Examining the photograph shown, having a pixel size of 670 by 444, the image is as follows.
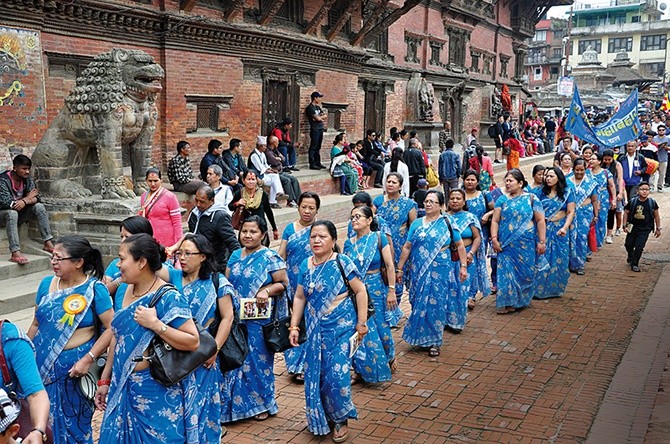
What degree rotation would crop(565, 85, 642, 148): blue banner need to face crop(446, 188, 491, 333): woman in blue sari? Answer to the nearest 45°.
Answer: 0° — it already faces them

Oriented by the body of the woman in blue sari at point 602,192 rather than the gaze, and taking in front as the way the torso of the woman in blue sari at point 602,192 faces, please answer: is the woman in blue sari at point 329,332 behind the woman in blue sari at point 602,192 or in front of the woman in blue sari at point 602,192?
in front

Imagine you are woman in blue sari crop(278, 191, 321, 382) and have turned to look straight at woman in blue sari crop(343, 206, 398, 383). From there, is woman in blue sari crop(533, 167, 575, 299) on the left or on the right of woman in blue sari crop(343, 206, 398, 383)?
left

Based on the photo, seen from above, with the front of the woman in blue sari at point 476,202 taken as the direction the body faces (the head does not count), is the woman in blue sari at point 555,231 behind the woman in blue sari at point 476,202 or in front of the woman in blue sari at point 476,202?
behind

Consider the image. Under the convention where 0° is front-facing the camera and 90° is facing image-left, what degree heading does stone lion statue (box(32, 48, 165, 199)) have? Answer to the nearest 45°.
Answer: approximately 315°

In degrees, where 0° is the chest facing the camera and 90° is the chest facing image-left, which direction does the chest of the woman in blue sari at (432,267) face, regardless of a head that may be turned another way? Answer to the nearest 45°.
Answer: approximately 45°

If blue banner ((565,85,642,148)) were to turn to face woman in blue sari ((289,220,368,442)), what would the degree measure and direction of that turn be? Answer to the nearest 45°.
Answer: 0° — it already faces them

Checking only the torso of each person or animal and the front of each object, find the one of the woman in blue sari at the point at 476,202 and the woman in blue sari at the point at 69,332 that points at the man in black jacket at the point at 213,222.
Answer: the woman in blue sari at the point at 476,202

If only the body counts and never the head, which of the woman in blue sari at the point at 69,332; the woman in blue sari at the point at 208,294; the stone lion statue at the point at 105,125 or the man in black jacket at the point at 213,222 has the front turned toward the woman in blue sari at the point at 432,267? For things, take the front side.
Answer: the stone lion statue

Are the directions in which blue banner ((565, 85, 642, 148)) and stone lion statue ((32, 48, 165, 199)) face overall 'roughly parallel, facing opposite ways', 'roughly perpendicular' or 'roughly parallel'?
roughly perpendicular
